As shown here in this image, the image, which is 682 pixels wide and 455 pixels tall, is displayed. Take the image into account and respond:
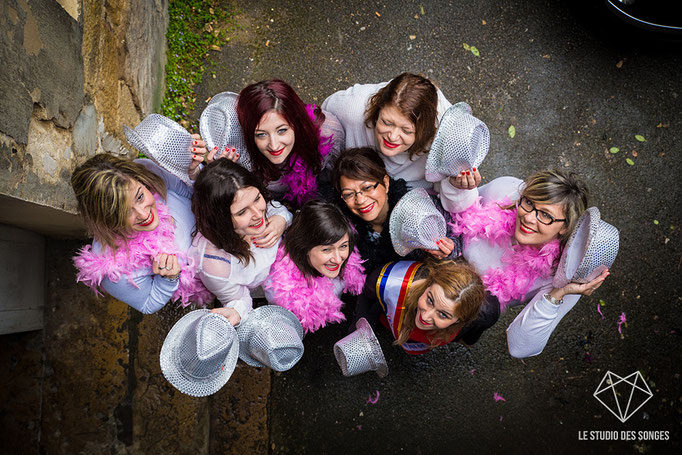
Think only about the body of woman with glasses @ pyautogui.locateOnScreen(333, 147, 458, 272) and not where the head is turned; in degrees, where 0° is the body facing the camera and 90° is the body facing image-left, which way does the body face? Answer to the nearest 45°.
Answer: approximately 0°

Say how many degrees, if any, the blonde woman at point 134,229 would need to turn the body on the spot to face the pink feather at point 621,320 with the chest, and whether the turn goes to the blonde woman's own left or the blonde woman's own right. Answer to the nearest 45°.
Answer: approximately 45° to the blonde woman's own left

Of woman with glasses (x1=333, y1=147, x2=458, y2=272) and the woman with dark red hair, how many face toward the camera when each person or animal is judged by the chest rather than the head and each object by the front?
2

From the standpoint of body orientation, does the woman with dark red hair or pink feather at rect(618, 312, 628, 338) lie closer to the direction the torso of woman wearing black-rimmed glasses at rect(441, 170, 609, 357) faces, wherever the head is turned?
the woman with dark red hair

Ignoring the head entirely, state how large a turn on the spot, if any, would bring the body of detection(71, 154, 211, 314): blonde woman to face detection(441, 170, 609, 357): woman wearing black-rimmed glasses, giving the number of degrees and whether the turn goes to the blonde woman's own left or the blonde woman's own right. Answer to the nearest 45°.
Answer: approximately 45° to the blonde woman's own left

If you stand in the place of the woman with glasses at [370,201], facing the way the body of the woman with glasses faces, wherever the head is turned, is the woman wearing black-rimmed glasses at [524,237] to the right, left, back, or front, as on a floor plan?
left
